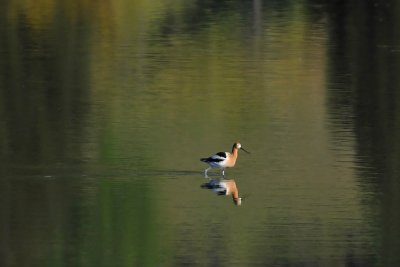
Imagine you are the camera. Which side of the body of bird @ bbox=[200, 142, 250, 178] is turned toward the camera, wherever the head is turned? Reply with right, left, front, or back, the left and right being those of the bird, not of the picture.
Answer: right
